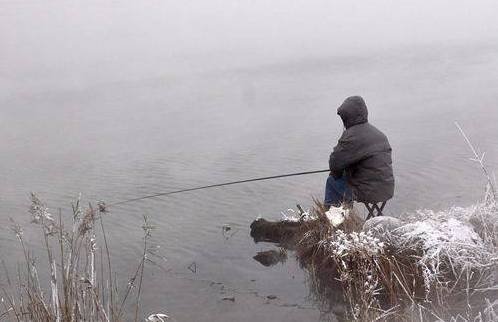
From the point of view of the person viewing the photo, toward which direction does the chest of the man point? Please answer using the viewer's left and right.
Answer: facing away from the viewer and to the left of the viewer

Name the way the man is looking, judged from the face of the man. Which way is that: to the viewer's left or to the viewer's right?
to the viewer's left
